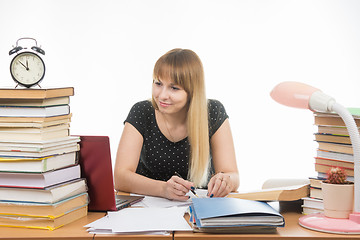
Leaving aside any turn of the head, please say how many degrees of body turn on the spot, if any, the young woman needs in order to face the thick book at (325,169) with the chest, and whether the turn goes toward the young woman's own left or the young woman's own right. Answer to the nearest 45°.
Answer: approximately 45° to the young woman's own left

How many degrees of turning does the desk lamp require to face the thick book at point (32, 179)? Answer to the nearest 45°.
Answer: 0° — it already faces it

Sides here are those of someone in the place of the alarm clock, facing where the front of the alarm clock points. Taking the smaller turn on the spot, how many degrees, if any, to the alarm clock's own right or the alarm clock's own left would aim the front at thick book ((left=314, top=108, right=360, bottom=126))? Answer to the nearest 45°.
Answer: approximately 45° to the alarm clock's own left

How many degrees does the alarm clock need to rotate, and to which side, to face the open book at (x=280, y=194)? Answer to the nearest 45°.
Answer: approximately 45° to its left

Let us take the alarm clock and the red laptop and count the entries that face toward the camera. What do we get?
1

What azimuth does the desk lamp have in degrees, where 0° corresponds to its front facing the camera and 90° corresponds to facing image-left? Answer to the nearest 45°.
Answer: approximately 90°
